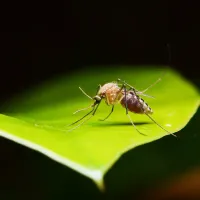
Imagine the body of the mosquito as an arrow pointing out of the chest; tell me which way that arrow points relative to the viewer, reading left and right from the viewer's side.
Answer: facing to the left of the viewer
